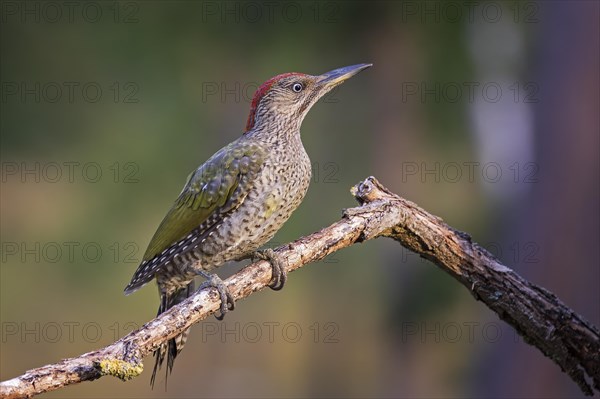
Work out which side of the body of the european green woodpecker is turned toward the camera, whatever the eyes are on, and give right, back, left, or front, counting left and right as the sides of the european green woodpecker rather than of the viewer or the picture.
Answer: right

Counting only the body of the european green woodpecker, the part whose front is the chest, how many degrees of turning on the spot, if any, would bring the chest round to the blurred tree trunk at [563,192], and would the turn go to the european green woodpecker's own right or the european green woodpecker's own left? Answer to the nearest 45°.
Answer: approximately 45° to the european green woodpecker's own left
